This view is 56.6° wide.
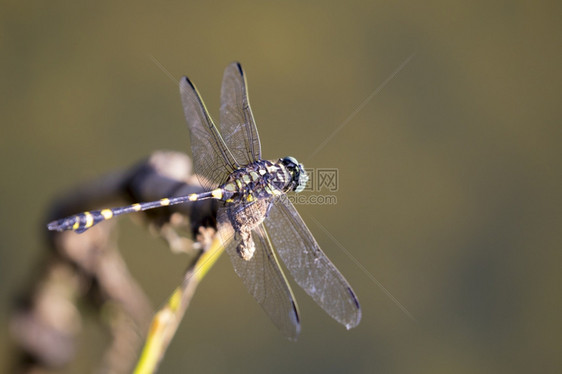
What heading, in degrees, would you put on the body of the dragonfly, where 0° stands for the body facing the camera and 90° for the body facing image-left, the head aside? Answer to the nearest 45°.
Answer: approximately 270°
